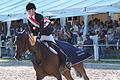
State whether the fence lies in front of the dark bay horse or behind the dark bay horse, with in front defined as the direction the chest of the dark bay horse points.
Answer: behind

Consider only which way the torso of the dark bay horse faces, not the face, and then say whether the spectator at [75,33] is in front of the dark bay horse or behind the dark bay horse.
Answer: behind

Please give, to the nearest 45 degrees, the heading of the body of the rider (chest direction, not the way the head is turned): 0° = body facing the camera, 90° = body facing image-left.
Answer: approximately 45°

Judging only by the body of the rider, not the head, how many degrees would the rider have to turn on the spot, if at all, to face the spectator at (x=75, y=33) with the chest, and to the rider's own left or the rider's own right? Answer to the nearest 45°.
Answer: approximately 135° to the rider's own right
